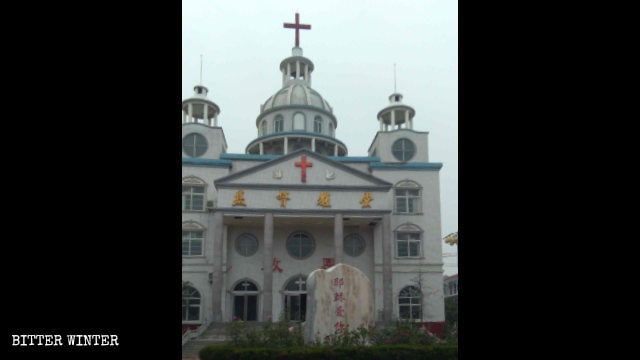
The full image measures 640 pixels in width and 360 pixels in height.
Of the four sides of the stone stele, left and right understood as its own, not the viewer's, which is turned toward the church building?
back

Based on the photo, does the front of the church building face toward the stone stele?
yes

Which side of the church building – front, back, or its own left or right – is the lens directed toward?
front

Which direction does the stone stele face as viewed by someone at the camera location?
facing the viewer

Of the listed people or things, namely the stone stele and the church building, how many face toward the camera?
2

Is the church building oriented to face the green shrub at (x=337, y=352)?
yes

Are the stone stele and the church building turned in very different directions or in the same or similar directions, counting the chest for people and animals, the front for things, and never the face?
same or similar directions
